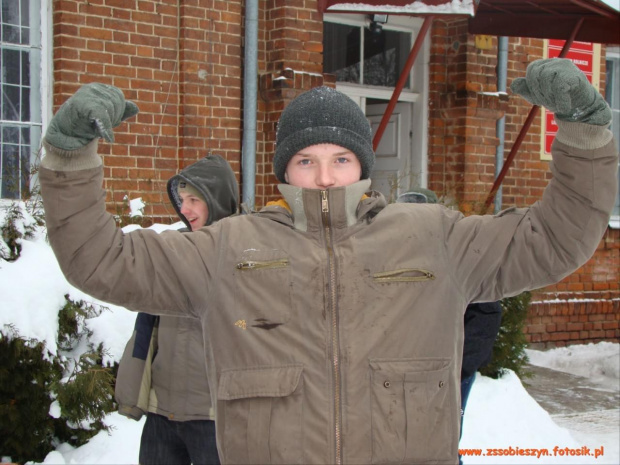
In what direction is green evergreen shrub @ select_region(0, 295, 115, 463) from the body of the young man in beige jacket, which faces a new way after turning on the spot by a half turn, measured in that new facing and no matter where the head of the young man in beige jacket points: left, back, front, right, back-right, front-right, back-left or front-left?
front-left

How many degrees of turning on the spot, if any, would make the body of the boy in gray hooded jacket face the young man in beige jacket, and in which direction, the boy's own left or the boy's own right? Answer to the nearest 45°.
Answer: approximately 45° to the boy's own left

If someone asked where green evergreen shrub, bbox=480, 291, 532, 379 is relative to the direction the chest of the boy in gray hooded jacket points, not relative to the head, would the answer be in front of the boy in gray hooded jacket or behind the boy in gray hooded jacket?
behind

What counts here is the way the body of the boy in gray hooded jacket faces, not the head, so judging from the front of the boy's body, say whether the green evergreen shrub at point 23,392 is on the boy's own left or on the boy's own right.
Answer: on the boy's own right

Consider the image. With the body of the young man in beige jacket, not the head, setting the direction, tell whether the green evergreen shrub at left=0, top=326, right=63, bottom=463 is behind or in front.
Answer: behind

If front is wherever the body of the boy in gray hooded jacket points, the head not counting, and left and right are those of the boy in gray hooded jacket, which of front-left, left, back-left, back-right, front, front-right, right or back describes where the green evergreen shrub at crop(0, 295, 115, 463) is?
right

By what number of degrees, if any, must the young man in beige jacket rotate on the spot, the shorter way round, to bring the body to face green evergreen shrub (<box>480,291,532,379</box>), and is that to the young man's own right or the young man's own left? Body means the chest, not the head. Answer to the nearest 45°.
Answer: approximately 180°

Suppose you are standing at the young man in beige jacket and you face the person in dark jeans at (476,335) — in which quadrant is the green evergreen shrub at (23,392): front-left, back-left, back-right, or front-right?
front-left

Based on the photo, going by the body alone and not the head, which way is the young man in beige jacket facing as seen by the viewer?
toward the camera

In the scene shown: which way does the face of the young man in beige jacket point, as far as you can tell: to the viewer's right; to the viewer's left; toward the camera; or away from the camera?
toward the camera
